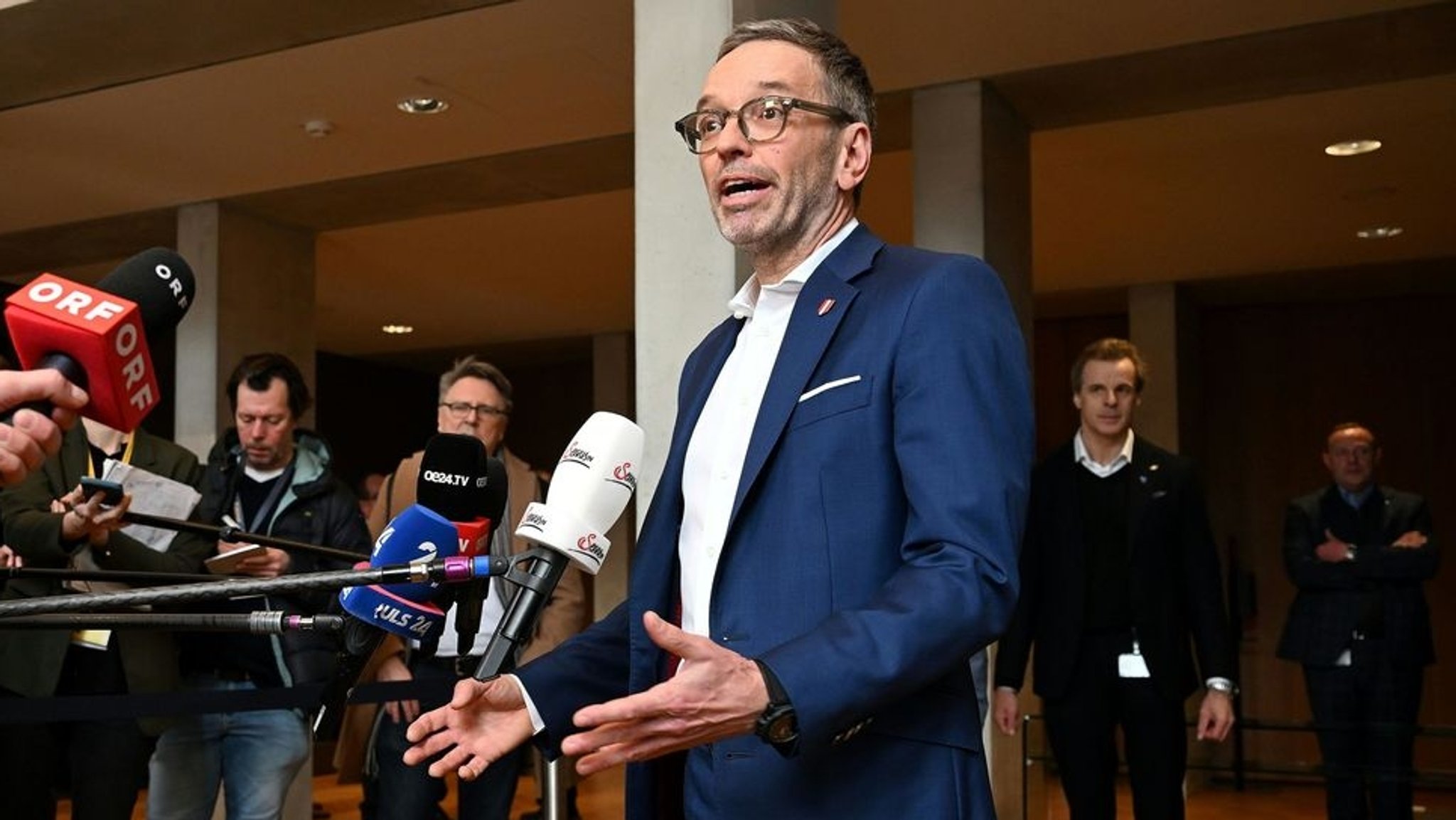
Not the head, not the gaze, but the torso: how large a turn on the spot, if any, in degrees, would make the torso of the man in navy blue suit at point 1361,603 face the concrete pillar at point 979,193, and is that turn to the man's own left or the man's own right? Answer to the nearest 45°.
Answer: approximately 45° to the man's own right

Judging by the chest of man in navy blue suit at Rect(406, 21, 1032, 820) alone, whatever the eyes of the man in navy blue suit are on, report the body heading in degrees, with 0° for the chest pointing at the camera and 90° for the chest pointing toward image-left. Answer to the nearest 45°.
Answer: approximately 45°

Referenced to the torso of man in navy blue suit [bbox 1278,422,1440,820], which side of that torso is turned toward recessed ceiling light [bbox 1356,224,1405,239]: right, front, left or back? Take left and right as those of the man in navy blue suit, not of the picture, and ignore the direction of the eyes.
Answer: back

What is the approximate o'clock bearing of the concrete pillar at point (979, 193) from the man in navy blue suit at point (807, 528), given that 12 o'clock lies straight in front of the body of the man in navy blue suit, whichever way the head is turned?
The concrete pillar is roughly at 5 o'clock from the man in navy blue suit.

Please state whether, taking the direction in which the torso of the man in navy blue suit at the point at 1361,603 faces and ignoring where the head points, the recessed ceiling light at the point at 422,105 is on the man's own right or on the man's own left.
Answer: on the man's own right

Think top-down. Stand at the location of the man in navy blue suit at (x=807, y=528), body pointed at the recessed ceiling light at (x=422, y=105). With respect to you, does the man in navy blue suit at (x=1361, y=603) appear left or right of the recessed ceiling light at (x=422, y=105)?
right

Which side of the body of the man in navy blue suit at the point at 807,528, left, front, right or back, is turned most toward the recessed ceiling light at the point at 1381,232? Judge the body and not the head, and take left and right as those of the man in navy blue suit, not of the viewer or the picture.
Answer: back
